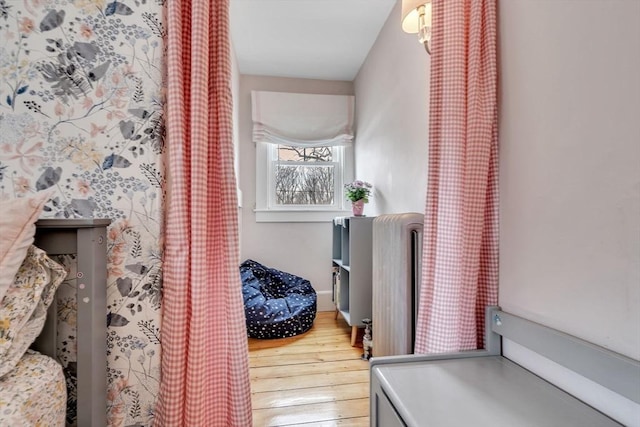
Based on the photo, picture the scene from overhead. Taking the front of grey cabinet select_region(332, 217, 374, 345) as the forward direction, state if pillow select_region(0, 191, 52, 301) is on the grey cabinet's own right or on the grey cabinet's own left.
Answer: on the grey cabinet's own left

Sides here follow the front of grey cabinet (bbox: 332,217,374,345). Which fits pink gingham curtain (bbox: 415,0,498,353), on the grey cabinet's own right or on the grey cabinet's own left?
on the grey cabinet's own left

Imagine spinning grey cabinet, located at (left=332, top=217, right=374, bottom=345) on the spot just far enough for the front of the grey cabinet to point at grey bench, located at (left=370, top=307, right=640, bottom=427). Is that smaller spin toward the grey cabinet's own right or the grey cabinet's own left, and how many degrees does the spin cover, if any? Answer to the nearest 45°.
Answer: approximately 90° to the grey cabinet's own left

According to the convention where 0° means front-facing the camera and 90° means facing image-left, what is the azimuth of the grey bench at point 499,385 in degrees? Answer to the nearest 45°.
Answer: approximately 45°

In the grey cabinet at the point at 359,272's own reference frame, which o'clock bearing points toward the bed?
The bed is roughly at 10 o'clock from the grey cabinet.

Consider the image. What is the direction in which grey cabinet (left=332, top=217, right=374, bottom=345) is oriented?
to the viewer's left

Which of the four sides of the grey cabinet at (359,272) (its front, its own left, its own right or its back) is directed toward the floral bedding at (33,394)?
left
